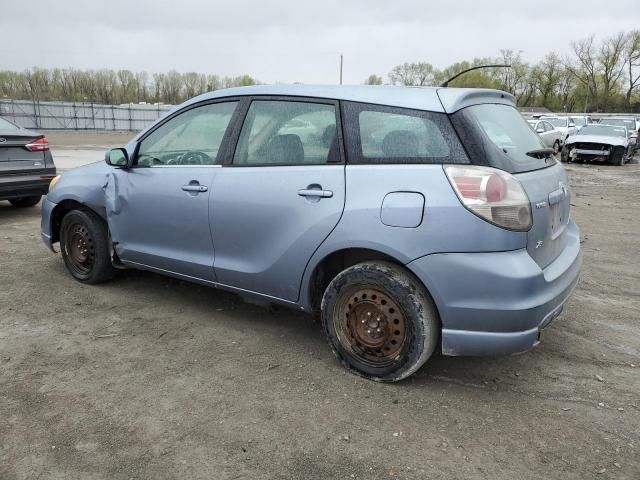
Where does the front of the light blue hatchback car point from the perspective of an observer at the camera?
facing away from the viewer and to the left of the viewer

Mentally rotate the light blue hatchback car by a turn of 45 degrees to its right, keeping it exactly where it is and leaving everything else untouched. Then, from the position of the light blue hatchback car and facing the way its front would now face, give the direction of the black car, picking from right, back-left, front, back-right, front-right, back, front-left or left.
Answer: front-left

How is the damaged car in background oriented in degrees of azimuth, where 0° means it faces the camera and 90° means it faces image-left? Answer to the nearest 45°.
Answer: approximately 45°

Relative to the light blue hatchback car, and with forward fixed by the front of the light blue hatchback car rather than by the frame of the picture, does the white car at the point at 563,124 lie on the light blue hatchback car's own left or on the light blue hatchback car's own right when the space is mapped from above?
on the light blue hatchback car's own right

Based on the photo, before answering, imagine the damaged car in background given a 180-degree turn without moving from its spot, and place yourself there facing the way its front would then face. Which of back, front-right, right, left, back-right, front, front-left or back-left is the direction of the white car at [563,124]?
front-left

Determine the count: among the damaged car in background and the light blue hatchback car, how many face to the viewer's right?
0

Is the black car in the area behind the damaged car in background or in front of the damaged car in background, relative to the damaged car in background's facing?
in front

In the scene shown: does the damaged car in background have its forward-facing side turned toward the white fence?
no

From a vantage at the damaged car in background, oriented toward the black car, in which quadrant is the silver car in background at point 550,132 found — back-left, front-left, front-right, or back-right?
back-right

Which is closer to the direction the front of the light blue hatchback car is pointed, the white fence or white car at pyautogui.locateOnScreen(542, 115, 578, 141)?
the white fence
